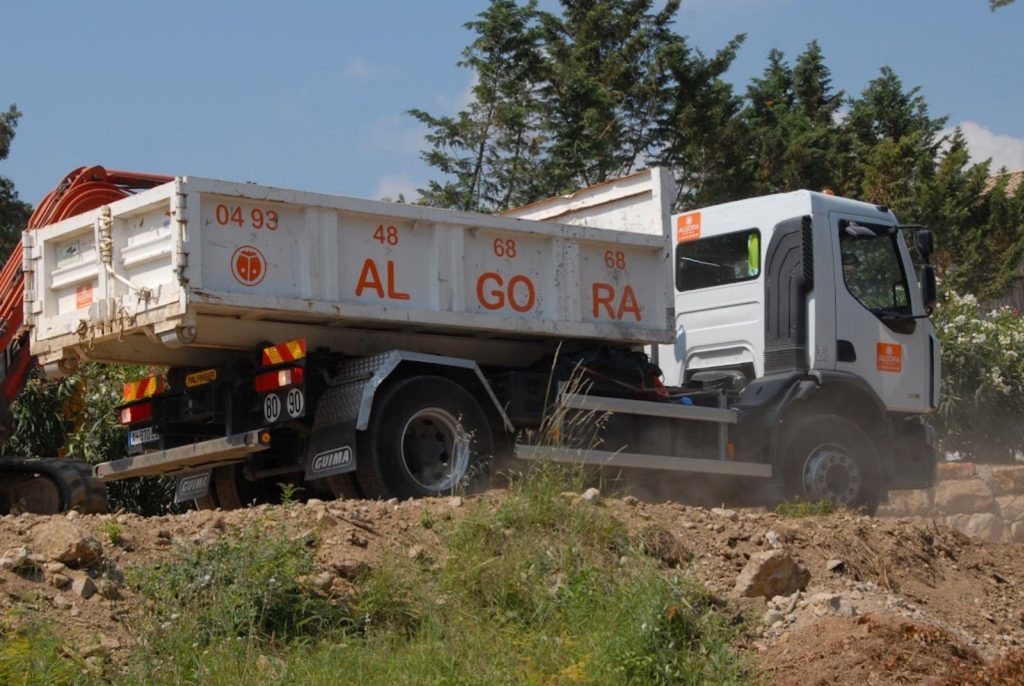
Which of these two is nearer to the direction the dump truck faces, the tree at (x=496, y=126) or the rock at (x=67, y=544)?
the tree

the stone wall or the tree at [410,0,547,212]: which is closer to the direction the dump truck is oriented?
the stone wall

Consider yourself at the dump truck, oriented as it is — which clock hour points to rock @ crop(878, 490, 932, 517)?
The rock is roughly at 12 o'clock from the dump truck.

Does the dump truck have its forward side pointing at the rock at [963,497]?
yes

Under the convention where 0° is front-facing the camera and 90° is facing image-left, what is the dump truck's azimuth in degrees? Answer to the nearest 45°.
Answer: approximately 225°

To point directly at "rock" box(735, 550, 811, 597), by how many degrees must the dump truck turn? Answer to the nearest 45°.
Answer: approximately 90° to its right

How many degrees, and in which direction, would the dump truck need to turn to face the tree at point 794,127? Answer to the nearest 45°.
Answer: approximately 45° to its left

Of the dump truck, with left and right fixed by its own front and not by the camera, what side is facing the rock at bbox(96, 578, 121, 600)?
back

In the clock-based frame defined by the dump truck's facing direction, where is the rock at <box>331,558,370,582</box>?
The rock is roughly at 5 o'clock from the dump truck.

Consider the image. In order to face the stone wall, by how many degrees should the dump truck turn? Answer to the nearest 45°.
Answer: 0° — it already faces it

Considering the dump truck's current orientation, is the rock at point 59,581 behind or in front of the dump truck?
behind

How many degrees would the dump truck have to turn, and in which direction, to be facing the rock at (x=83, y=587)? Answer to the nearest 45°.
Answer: approximately 180°

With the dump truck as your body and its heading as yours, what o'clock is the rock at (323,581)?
The rock is roughly at 5 o'clock from the dump truck.
